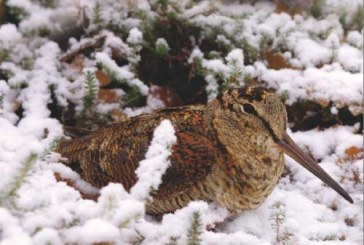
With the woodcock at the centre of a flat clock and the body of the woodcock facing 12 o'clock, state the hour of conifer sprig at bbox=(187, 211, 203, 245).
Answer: The conifer sprig is roughly at 3 o'clock from the woodcock.

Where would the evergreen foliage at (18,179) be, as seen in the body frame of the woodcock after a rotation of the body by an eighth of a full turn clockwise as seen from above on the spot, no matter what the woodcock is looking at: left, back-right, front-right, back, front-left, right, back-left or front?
right

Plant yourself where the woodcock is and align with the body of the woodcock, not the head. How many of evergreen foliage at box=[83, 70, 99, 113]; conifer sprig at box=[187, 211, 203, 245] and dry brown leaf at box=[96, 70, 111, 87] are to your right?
1

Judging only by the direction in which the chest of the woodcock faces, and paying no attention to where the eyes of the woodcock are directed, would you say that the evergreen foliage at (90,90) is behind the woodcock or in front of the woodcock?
behind

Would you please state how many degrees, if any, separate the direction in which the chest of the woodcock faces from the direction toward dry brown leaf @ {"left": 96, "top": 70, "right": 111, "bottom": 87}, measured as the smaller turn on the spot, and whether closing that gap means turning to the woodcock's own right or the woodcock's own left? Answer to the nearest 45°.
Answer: approximately 135° to the woodcock's own left

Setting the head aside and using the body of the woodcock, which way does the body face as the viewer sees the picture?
to the viewer's right
